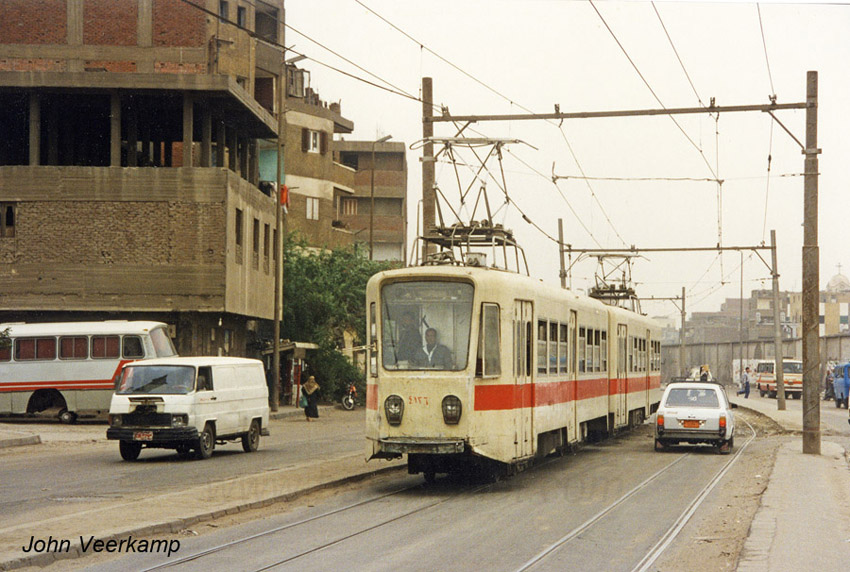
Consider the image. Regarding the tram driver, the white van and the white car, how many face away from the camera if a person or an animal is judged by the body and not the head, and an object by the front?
1

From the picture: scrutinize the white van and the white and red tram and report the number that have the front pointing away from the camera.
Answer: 0

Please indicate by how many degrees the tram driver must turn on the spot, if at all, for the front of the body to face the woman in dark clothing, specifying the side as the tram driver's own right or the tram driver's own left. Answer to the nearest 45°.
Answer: approximately 135° to the tram driver's own right

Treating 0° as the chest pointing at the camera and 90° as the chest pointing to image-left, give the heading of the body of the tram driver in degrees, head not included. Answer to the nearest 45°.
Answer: approximately 45°

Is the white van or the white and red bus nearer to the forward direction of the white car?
the white and red bus

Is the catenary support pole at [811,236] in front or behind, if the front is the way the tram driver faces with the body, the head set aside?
behind

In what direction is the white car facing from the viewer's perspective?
away from the camera
